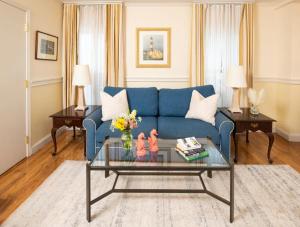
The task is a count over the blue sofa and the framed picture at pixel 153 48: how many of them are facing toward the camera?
2

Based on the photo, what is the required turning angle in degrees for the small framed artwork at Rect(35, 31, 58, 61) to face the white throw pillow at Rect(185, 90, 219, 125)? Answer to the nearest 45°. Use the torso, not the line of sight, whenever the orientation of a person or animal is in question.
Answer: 0° — it already faces it

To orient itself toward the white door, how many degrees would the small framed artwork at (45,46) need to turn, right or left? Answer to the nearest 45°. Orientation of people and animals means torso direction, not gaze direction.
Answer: approximately 45° to its right

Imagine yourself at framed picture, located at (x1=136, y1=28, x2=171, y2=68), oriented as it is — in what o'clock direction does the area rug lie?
The area rug is roughly at 12 o'clock from the framed picture.

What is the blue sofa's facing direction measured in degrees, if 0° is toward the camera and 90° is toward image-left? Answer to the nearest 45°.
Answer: approximately 0°

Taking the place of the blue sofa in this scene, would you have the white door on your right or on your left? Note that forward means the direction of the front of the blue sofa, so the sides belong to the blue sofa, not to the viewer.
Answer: on your right

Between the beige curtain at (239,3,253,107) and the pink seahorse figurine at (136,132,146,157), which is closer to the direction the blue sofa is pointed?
the pink seahorse figurine

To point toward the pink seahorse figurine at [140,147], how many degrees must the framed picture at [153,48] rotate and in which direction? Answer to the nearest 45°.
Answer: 0° — it already faces it
